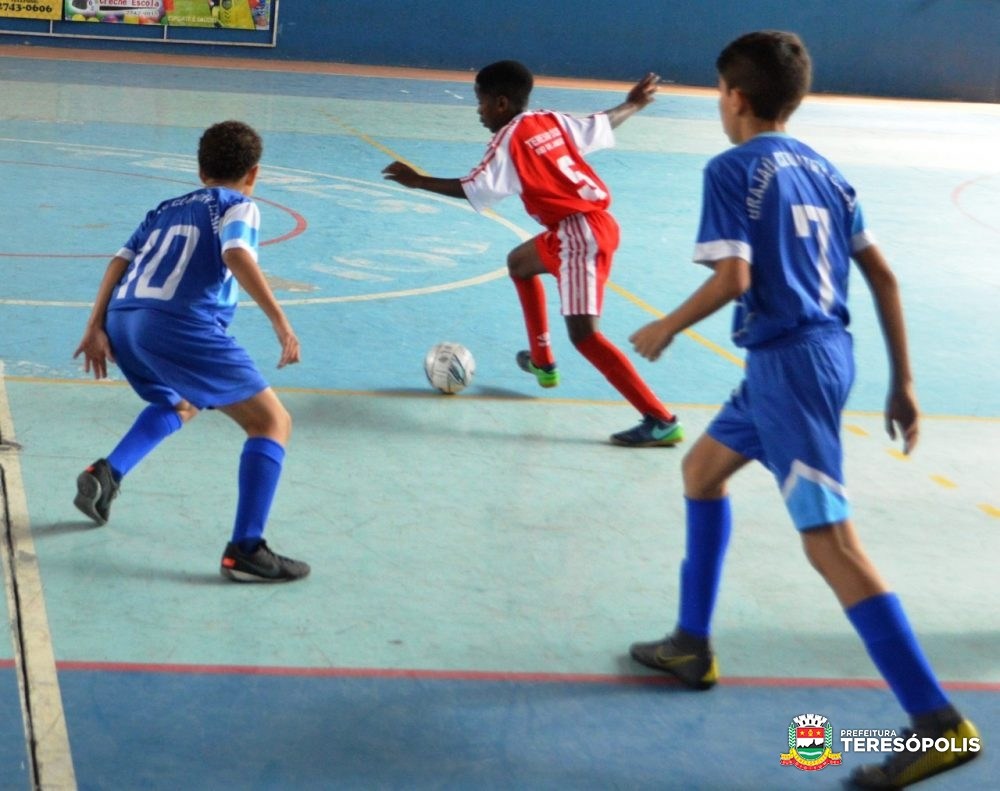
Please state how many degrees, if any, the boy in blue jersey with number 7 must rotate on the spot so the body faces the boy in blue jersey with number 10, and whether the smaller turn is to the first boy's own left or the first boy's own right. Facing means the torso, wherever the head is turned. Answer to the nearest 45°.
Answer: approximately 45° to the first boy's own left

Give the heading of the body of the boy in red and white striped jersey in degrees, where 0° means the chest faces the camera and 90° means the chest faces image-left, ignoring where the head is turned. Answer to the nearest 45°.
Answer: approximately 135°

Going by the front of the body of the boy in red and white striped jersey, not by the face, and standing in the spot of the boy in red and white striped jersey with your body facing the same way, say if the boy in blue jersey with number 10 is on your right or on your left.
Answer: on your left

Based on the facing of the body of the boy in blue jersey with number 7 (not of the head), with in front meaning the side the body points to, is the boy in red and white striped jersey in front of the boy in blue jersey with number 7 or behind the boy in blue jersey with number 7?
in front

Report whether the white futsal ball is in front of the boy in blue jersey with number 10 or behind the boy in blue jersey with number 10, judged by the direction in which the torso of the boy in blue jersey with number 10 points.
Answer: in front

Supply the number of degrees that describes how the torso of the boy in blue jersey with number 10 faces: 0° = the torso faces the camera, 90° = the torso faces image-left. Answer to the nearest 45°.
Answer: approximately 225°

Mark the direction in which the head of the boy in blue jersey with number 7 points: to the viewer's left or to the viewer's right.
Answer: to the viewer's left

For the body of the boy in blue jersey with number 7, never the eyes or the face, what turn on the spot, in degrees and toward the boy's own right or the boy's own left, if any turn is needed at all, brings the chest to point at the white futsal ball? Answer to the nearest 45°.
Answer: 0° — they already face it

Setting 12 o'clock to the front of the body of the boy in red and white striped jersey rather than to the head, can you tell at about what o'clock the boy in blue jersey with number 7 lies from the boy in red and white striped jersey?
The boy in blue jersey with number 7 is roughly at 7 o'clock from the boy in red and white striped jersey.

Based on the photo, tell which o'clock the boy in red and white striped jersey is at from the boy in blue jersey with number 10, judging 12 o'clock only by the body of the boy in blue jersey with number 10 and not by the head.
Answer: The boy in red and white striped jersey is roughly at 12 o'clock from the boy in blue jersey with number 10.

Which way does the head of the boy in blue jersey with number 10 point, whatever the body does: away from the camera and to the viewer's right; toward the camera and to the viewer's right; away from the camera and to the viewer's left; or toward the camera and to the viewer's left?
away from the camera and to the viewer's right

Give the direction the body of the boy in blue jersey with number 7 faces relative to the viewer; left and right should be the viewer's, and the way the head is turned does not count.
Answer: facing away from the viewer and to the left of the viewer
